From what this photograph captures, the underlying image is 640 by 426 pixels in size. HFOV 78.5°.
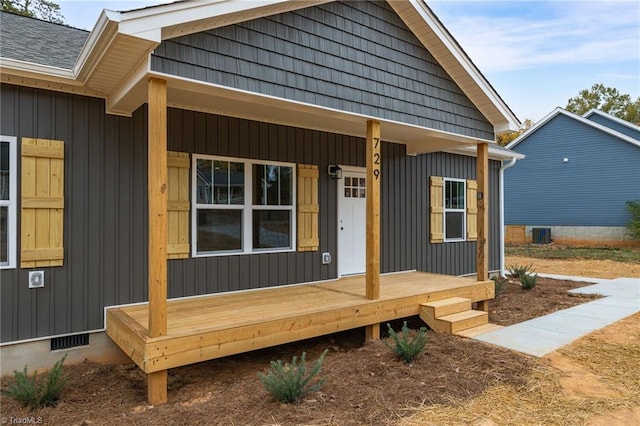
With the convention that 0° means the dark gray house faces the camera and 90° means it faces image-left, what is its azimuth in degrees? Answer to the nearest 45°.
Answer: approximately 315°

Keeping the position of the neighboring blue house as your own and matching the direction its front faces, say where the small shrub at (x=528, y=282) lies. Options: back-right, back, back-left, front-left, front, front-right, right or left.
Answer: right

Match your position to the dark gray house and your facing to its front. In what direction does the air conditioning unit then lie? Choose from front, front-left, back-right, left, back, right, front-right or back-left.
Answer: left

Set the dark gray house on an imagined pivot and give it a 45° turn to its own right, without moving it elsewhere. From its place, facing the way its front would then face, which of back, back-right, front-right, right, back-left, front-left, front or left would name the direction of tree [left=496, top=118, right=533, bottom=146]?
back-left
